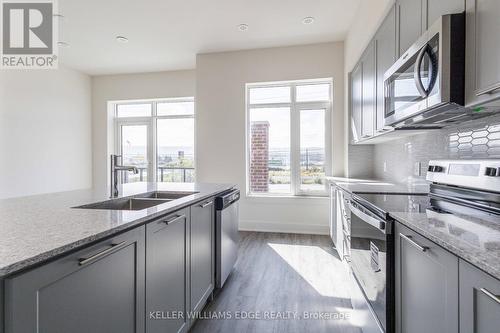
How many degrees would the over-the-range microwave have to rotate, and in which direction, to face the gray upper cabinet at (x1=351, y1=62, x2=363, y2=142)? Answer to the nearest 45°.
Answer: approximately 135° to its right

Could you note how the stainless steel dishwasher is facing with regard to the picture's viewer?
facing to the right of the viewer

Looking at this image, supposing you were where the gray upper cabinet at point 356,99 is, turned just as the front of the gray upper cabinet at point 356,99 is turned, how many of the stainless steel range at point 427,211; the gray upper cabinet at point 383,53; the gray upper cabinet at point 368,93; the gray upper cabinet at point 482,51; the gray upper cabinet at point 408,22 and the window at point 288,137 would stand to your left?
5

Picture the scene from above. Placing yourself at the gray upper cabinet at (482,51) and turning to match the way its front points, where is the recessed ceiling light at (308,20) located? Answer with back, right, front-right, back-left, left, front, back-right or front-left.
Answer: right

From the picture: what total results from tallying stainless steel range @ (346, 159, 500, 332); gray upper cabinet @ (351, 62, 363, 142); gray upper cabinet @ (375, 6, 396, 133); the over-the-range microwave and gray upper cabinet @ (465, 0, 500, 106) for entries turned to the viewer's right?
0

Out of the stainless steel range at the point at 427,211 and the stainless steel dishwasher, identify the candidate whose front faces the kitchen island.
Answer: the stainless steel range

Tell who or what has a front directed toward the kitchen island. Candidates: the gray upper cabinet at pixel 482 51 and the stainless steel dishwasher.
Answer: the gray upper cabinet

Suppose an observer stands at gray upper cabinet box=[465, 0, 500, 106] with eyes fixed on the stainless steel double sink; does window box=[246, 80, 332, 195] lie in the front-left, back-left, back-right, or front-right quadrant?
front-right

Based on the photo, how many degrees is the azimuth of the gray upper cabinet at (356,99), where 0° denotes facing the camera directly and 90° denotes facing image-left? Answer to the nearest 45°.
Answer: approximately 90°

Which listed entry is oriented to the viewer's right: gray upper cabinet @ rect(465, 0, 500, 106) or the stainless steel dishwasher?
the stainless steel dishwasher

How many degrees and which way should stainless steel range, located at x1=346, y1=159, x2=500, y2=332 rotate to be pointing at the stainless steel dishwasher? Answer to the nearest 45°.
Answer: approximately 45° to its right

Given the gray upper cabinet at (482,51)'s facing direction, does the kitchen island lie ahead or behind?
ahead
